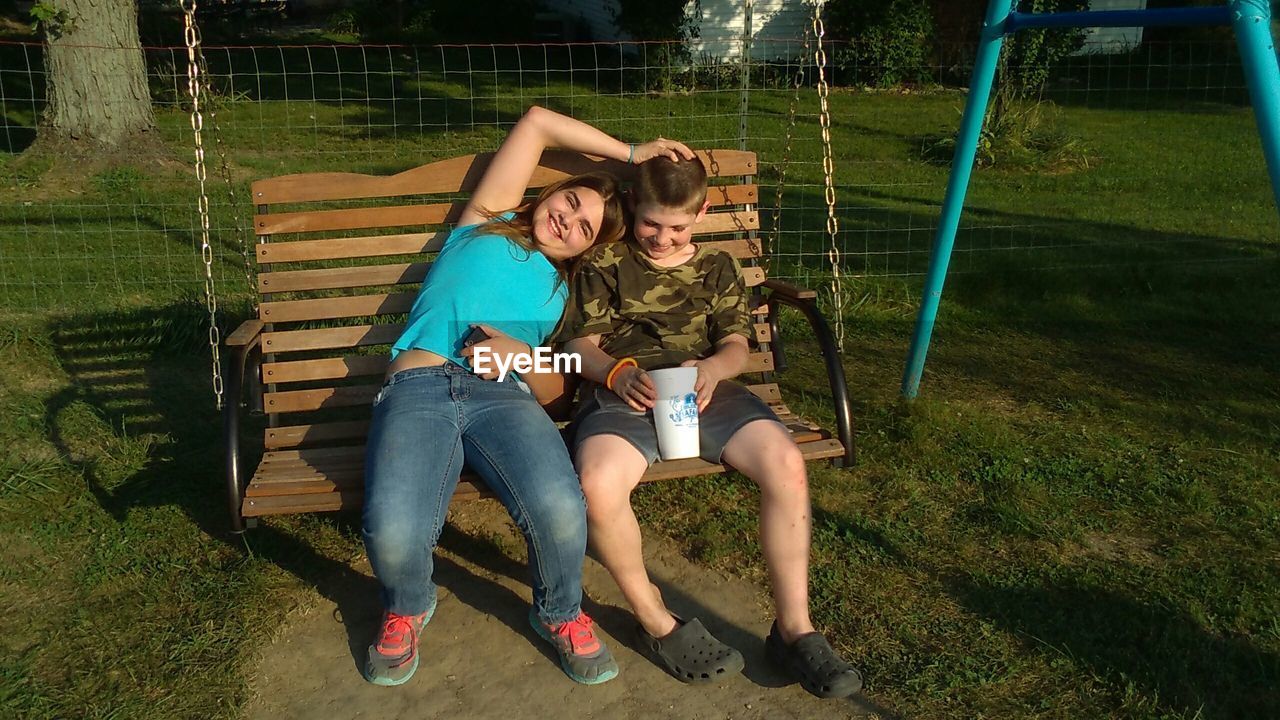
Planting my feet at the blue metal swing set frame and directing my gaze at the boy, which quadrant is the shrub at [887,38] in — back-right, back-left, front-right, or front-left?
back-right

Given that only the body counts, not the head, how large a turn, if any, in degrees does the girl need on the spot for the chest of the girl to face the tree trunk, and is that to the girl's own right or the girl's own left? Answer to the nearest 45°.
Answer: approximately 135° to the girl's own right

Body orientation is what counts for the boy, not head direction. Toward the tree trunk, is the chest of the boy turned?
no

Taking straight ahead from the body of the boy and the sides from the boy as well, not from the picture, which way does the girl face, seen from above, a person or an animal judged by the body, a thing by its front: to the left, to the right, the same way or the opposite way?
the same way

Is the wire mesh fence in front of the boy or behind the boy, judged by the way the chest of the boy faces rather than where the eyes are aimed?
behind

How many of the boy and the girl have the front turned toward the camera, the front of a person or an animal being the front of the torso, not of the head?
2

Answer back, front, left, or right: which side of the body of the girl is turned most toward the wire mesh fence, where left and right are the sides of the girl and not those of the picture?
back

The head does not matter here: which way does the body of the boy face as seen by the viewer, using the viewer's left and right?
facing the viewer

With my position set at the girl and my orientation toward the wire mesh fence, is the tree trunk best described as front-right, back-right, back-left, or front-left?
front-left

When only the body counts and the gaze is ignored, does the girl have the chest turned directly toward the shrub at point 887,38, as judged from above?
no

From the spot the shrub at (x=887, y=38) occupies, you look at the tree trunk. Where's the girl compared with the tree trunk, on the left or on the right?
left

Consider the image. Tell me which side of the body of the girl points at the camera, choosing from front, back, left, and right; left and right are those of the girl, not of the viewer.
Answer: front

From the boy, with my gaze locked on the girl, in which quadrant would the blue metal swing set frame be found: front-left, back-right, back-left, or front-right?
back-right

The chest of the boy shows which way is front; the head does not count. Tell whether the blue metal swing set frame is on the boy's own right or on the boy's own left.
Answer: on the boy's own left

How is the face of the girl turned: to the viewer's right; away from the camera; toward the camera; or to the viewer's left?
toward the camera
